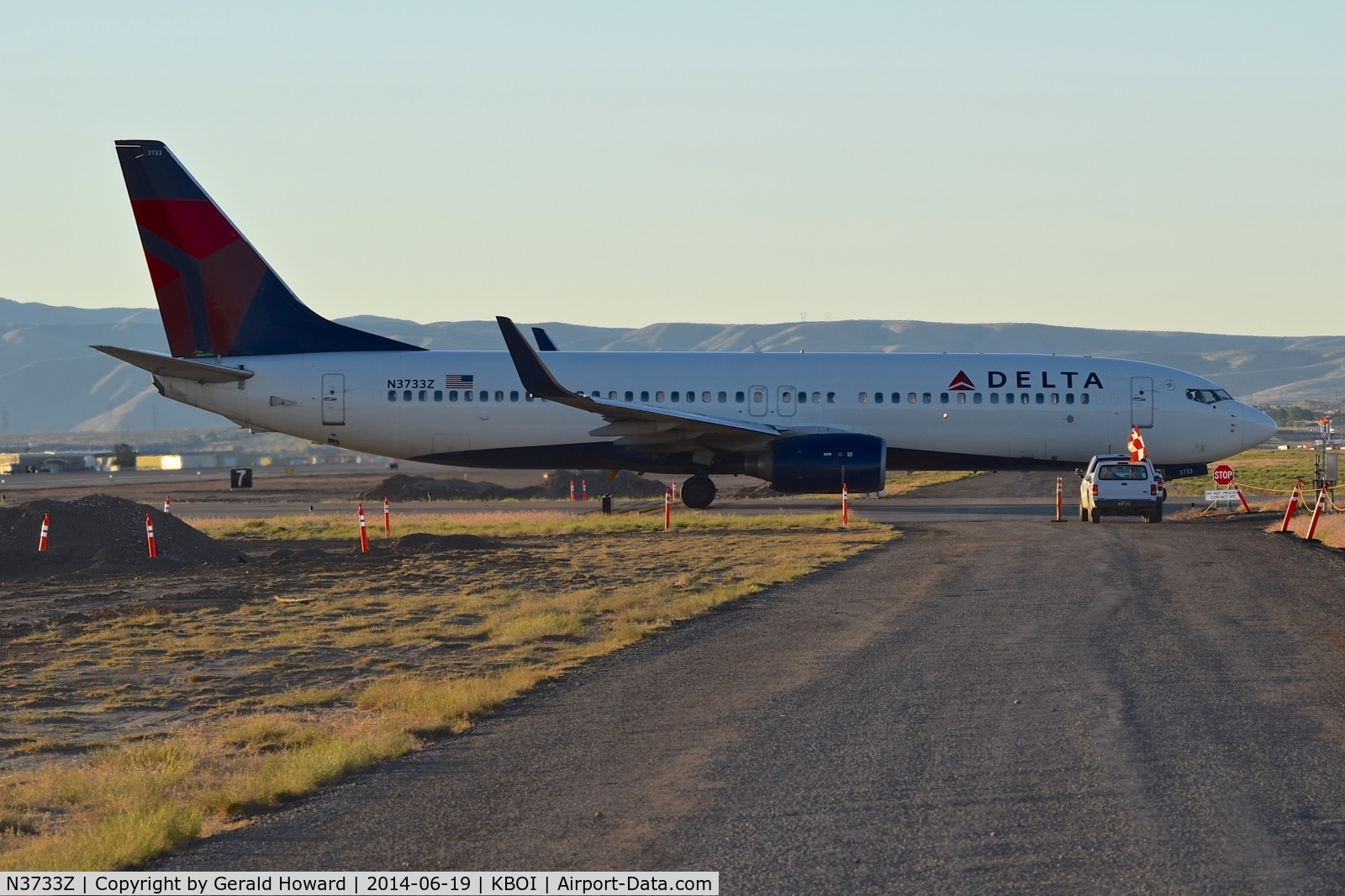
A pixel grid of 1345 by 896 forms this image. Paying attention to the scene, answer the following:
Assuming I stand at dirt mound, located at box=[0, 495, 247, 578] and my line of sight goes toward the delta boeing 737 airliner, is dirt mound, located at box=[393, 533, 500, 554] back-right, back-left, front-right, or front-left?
front-right

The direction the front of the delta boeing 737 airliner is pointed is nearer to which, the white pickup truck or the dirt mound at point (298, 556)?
the white pickup truck

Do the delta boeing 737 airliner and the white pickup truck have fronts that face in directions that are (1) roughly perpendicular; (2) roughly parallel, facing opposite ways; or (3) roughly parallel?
roughly perpendicular

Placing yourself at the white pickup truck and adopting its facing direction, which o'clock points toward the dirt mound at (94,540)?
The dirt mound is roughly at 8 o'clock from the white pickup truck.

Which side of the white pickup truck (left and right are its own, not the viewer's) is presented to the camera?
back

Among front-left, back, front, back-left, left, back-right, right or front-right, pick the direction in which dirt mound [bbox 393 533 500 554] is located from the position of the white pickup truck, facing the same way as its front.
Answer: back-left

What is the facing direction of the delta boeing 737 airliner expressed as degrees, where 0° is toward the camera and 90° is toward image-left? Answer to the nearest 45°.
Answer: approximately 270°

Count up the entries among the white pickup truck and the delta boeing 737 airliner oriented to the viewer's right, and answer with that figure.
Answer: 1

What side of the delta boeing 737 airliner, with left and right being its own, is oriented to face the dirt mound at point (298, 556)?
right

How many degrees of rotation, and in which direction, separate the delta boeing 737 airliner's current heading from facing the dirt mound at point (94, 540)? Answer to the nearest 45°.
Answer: approximately 135° to its right
